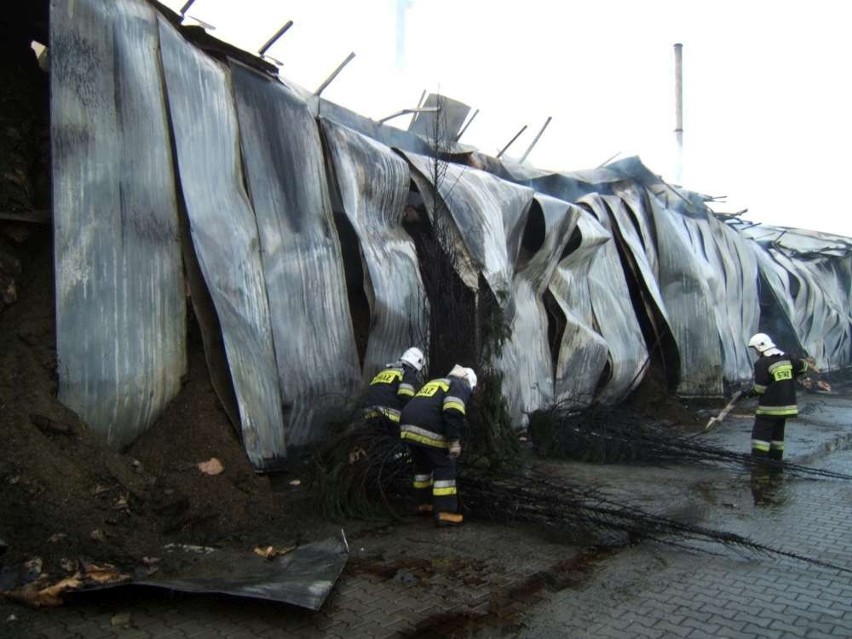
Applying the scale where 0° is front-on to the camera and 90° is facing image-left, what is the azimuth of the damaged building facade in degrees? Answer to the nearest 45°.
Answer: approximately 315°

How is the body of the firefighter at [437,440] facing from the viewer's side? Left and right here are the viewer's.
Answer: facing away from the viewer and to the right of the viewer

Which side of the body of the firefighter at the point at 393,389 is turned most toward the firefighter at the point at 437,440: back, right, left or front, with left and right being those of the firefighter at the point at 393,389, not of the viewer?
right

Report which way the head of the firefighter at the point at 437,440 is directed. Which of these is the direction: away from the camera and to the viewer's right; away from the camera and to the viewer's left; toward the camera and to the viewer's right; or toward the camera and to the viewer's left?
away from the camera and to the viewer's right

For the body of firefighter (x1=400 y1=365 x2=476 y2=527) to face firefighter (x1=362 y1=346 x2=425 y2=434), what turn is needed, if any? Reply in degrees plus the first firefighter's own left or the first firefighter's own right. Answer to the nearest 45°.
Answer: approximately 90° to the first firefighter's own left

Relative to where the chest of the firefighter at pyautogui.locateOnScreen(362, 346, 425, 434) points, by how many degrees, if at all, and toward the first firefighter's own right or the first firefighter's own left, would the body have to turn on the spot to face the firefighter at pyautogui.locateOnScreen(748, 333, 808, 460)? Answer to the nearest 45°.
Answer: approximately 45° to the first firefighter's own right

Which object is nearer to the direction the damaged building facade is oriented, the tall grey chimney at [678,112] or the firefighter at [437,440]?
the firefighter
